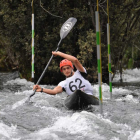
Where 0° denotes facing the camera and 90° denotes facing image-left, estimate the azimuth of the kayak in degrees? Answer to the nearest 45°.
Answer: approximately 0°
